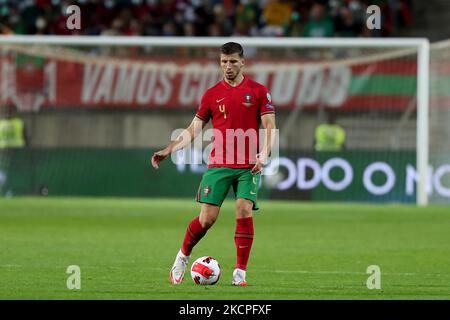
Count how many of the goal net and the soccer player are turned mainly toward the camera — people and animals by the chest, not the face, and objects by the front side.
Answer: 2

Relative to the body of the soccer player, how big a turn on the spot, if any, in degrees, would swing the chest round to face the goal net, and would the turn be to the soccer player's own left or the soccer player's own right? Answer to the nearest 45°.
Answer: approximately 180°

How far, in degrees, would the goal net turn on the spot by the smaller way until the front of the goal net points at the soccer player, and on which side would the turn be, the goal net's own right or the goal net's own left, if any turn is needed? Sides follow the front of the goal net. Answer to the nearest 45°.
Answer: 0° — it already faces them

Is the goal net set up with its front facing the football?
yes

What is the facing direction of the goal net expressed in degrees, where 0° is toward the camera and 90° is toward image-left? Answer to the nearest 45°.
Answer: approximately 0°
